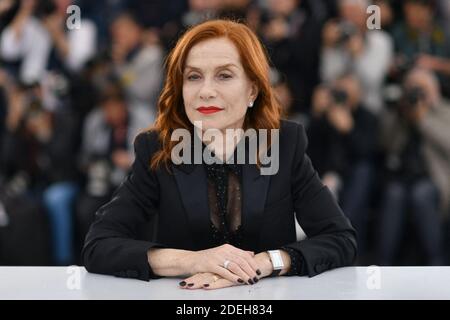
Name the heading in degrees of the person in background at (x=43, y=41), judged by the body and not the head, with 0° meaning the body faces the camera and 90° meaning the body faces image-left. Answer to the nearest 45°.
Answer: approximately 0°

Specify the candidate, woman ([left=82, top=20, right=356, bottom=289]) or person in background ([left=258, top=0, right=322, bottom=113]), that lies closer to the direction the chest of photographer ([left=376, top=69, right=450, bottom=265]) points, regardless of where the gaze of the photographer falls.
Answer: the woman

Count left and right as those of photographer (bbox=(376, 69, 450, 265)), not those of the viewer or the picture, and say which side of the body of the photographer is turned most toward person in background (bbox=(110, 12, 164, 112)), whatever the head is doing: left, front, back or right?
right

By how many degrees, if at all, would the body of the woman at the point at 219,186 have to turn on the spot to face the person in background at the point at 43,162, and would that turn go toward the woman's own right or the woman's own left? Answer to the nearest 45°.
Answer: approximately 180°

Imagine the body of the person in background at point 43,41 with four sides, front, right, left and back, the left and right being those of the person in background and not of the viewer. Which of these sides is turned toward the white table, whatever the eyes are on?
front

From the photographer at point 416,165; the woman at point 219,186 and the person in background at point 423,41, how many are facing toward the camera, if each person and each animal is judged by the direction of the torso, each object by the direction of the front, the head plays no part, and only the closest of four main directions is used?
3

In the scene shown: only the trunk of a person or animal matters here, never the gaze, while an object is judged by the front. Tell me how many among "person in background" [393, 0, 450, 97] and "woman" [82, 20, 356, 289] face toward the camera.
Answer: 2

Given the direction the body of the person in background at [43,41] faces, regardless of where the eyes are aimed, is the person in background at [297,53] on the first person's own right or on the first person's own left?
on the first person's own left

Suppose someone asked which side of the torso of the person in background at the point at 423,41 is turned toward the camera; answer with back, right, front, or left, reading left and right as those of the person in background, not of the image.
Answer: front

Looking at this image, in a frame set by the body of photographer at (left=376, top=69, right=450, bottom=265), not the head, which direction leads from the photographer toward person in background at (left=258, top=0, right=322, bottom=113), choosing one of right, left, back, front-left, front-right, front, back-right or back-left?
right

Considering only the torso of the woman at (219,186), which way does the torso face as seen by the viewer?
toward the camera

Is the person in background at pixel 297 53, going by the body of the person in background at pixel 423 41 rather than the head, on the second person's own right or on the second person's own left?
on the second person's own right
